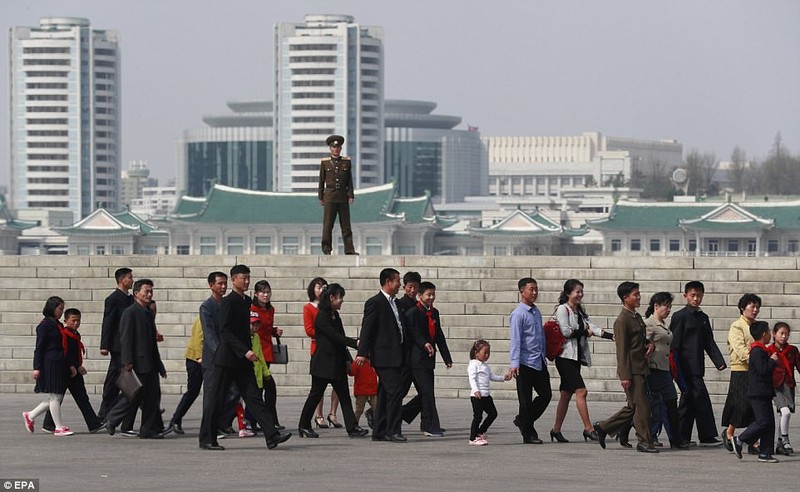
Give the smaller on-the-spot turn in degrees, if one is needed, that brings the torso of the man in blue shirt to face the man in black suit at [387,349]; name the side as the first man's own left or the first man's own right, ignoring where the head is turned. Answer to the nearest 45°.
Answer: approximately 135° to the first man's own right

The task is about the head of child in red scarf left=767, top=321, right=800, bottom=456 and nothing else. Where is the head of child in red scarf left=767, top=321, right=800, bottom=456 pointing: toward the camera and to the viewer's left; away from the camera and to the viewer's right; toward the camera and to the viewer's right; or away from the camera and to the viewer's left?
toward the camera and to the viewer's left
